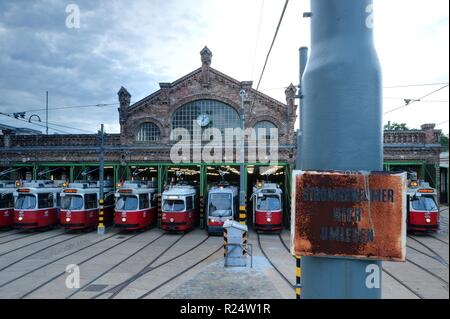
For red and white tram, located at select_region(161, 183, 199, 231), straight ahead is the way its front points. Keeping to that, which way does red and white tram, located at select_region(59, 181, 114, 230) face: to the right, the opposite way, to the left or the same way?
the same way

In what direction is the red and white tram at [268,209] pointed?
toward the camera

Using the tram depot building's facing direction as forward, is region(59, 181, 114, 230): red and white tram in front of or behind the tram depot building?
in front

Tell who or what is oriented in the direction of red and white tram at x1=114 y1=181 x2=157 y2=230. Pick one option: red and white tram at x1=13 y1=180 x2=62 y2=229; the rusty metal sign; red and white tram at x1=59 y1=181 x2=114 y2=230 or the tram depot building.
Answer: the tram depot building

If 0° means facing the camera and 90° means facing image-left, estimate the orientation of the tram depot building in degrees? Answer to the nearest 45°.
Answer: approximately 0°

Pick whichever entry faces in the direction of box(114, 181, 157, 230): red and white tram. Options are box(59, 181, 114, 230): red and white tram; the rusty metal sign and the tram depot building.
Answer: the tram depot building

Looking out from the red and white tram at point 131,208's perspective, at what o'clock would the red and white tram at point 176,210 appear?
the red and white tram at point 176,210 is roughly at 8 o'clock from the red and white tram at point 131,208.

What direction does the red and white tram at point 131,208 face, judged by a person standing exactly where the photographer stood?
facing the viewer and to the left of the viewer

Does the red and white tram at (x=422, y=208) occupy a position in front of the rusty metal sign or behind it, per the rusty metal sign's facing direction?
behind

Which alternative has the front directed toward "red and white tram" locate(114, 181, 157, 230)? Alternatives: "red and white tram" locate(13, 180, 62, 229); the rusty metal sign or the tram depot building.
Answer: the tram depot building

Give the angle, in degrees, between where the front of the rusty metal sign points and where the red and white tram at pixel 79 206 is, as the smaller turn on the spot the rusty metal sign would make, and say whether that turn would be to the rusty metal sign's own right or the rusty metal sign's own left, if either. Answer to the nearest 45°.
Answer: approximately 135° to the rusty metal sign's own right

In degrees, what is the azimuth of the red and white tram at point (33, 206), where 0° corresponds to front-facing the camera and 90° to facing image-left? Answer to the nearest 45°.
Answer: approximately 45°

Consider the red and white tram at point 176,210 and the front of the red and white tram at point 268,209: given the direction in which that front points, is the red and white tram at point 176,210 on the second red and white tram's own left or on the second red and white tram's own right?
on the second red and white tram's own right

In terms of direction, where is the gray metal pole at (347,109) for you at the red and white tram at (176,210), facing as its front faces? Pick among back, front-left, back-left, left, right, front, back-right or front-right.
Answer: front-left

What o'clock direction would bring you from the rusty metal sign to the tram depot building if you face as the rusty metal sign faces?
The tram depot building is roughly at 5 o'clock from the rusty metal sign.

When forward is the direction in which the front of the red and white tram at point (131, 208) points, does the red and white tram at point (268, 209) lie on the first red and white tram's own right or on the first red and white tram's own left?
on the first red and white tram's own left

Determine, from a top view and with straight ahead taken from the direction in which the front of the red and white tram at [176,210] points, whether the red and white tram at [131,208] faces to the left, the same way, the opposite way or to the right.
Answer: the same way

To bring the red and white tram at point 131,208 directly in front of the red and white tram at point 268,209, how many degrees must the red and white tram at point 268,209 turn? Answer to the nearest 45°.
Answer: approximately 90° to its right
